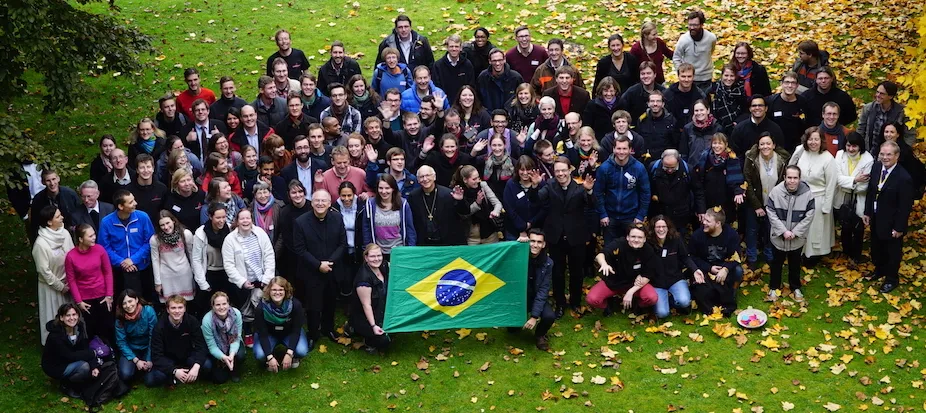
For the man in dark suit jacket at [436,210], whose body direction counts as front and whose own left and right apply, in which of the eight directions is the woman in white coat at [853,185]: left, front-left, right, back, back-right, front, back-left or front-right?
left

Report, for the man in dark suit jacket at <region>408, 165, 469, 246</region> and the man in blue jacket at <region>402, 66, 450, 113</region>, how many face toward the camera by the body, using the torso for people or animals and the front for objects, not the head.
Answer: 2

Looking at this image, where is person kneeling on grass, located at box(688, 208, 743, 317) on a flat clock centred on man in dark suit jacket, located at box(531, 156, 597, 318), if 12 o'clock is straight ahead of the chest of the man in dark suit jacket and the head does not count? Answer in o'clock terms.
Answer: The person kneeling on grass is roughly at 9 o'clock from the man in dark suit jacket.

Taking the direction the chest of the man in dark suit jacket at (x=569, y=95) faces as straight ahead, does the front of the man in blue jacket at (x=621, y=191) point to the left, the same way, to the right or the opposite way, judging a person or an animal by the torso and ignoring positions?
the same way

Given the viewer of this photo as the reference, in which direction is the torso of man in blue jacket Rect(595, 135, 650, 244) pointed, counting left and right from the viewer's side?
facing the viewer

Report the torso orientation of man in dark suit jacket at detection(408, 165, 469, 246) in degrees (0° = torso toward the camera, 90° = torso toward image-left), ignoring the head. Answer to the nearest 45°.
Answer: approximately 0°

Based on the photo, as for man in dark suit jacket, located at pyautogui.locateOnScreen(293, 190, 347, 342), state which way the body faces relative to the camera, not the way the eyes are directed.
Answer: toward the camera

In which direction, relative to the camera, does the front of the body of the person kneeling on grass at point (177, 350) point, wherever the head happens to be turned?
toward the camera

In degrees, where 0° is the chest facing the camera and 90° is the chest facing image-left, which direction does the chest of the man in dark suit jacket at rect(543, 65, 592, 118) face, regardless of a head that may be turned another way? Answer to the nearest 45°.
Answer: approximately 0°

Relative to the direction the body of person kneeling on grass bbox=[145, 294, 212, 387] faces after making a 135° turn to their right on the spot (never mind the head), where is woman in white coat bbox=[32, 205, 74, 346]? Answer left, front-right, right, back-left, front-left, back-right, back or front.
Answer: front

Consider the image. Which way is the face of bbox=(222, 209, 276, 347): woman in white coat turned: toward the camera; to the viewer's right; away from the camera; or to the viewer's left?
toward the camera
